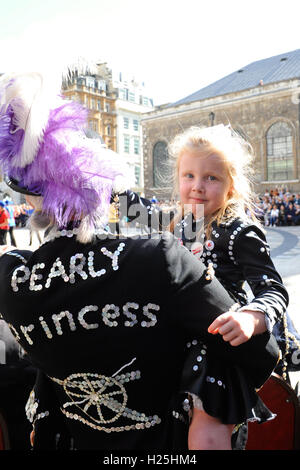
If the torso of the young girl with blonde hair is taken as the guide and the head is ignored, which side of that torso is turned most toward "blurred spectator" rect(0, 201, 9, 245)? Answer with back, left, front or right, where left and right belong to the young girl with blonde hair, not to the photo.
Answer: right

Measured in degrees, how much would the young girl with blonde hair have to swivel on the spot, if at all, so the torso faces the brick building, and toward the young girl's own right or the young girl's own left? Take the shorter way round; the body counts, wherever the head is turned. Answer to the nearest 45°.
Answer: approximately 135° to the young girl's own right

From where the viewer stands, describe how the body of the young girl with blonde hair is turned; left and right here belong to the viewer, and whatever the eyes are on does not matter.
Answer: facing the viewer and to the left of the viewer

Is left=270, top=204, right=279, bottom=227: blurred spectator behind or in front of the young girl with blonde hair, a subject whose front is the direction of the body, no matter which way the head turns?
behind

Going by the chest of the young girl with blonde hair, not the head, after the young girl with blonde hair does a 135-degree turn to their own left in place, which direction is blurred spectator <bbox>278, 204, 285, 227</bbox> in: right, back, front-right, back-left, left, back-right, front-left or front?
left

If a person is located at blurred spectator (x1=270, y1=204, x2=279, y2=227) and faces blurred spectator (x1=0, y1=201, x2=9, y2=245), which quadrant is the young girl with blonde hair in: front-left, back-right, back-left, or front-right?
front-left
